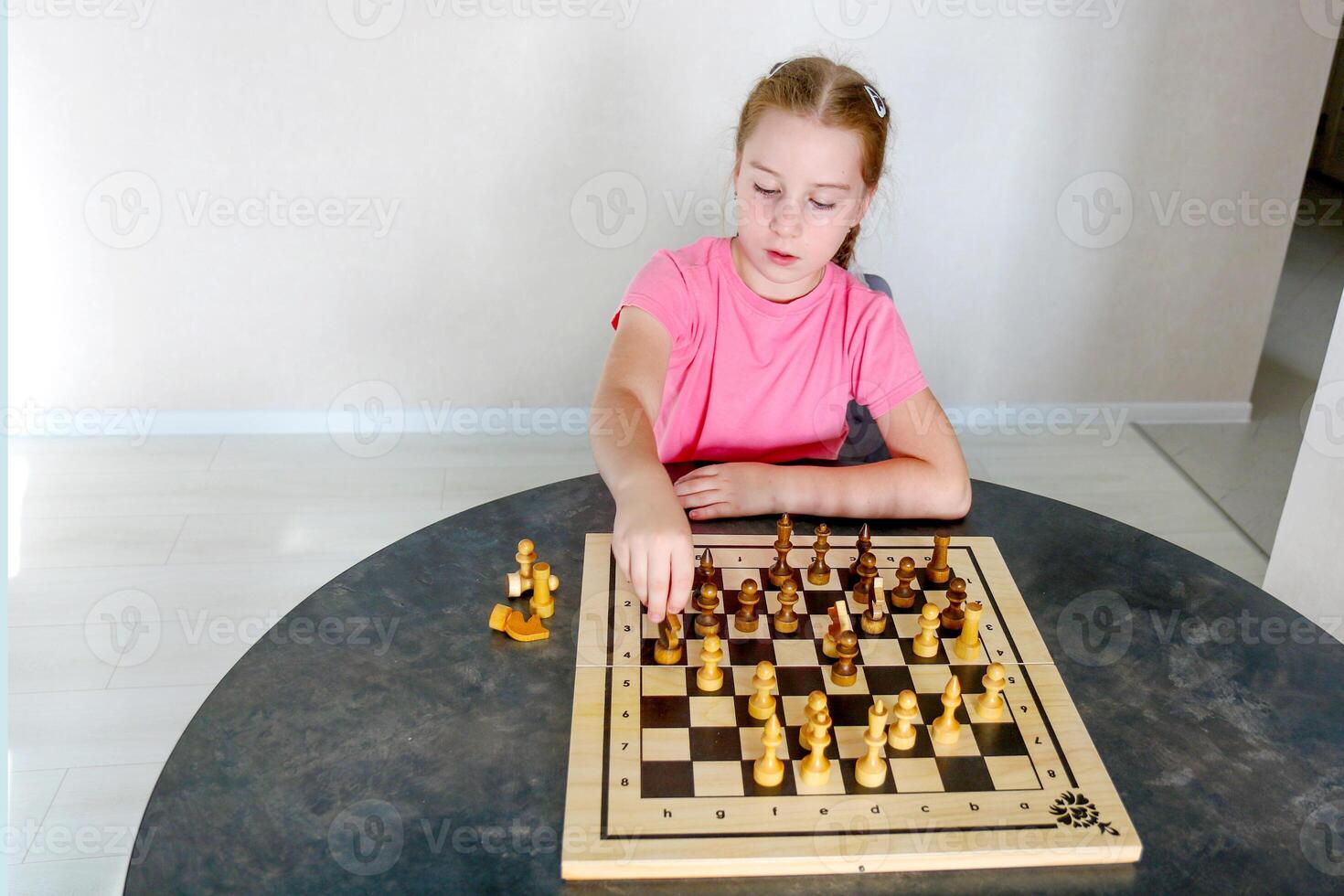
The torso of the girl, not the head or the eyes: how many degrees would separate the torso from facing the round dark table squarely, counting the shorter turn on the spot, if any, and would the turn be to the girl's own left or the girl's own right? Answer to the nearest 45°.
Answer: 0° — they already face it

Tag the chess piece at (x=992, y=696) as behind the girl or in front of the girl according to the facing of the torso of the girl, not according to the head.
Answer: in front

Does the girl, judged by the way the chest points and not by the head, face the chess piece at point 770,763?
yes

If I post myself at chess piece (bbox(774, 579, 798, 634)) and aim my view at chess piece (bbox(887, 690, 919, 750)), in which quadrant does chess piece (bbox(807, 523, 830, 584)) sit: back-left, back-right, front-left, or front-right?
back-left

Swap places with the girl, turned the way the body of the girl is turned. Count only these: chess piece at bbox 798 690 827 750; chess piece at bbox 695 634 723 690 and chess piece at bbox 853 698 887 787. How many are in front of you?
3

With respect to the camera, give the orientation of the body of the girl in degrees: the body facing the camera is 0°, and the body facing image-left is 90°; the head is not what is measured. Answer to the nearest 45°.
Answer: approximately 0°

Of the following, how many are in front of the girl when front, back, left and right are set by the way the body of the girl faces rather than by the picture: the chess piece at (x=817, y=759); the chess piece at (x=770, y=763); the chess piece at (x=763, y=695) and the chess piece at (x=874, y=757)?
4

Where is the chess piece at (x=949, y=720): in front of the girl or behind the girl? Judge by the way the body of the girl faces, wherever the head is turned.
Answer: in front

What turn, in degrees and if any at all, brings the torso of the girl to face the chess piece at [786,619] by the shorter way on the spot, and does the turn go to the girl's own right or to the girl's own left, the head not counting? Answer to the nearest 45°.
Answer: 0° — they already face it

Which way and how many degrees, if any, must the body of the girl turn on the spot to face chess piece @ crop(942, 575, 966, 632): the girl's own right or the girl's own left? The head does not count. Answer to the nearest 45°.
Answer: approximately 45° to the girl's own left

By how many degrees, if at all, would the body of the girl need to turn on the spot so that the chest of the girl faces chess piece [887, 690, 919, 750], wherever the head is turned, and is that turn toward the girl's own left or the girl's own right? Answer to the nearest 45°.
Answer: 0° — they already face it

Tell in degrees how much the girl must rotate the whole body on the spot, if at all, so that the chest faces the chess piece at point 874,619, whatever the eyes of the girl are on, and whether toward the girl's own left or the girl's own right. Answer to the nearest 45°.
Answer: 0° — they already face it

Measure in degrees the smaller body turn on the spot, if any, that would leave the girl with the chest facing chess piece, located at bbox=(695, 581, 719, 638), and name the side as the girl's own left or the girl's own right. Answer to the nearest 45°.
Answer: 0° — they already face it

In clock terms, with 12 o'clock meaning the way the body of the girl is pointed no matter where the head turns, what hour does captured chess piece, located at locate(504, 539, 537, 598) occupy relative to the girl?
The captured chess piece is roughly at 1 o'clock from the girl.

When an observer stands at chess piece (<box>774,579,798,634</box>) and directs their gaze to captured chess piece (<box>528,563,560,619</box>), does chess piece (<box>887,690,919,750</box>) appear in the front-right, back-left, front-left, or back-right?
back-left

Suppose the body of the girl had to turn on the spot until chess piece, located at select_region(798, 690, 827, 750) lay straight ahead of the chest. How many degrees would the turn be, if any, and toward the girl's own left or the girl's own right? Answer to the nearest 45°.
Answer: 0° — they already face it
